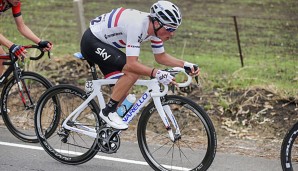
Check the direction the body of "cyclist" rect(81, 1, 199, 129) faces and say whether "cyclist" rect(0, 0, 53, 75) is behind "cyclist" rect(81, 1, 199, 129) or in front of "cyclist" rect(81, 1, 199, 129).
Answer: behind

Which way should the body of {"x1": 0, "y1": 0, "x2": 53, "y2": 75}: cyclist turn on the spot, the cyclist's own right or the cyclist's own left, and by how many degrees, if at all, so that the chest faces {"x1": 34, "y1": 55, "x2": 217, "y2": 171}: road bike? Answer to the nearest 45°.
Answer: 0° — they already face it

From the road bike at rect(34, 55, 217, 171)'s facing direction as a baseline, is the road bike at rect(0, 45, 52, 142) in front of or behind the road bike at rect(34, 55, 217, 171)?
behind

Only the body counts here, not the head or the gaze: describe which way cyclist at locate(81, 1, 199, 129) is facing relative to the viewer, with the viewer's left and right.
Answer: facing the viewer and to the right of the viewer

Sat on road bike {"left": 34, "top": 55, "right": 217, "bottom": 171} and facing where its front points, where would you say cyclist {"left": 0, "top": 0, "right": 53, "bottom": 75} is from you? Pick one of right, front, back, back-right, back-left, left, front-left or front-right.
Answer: back

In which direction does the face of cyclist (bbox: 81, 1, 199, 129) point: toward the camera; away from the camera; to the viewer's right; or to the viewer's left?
to the viewer's right

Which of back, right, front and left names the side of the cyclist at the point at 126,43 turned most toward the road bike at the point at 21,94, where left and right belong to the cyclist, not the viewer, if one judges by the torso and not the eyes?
back
